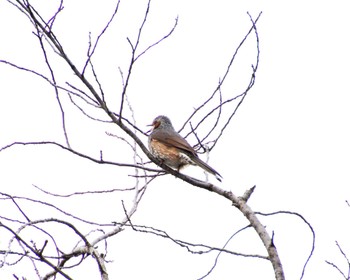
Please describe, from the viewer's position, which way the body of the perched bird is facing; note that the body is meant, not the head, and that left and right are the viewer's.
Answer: facing to the left of the viewer
